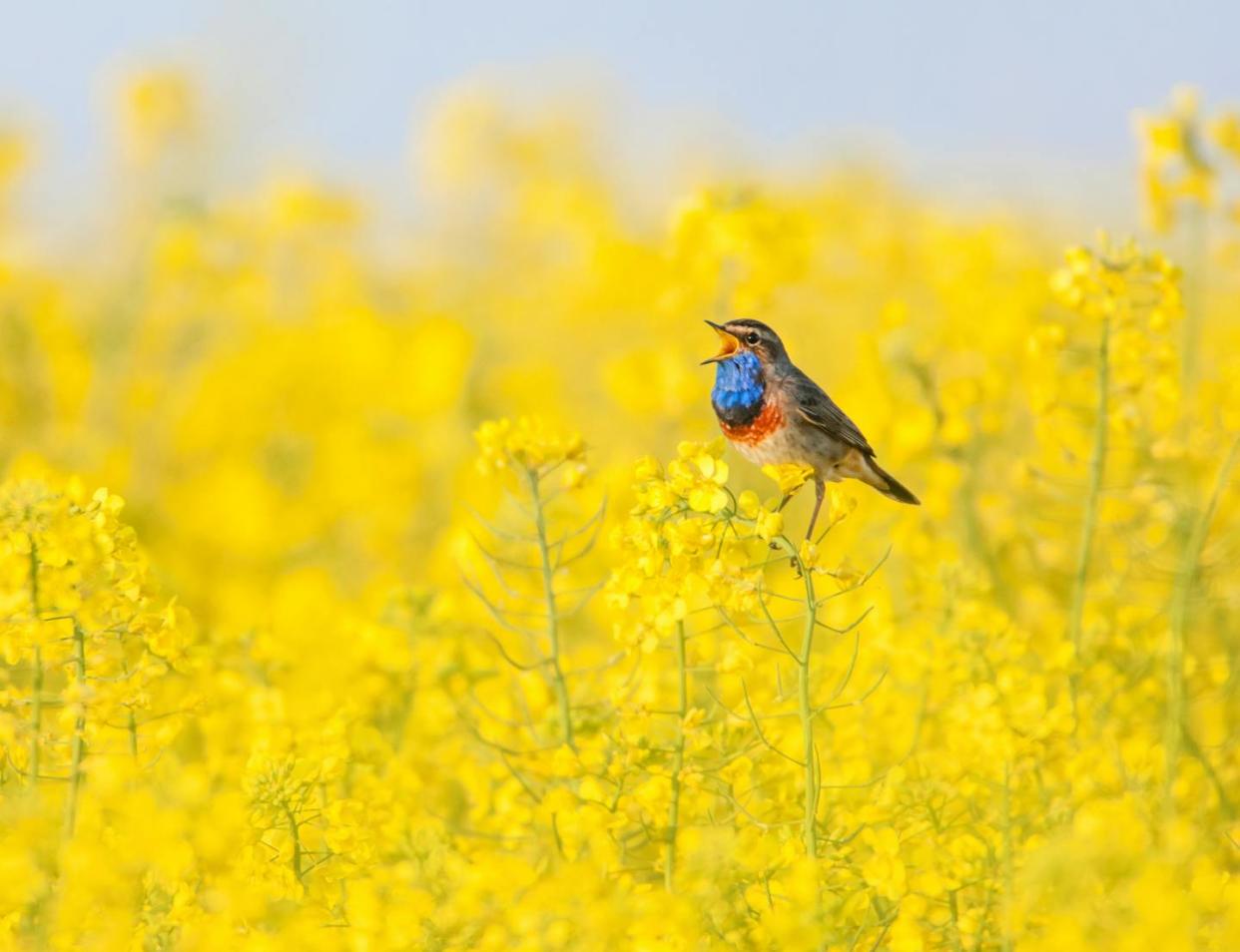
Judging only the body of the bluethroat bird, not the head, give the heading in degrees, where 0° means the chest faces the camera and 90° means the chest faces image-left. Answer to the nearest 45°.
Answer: approximately 90°
